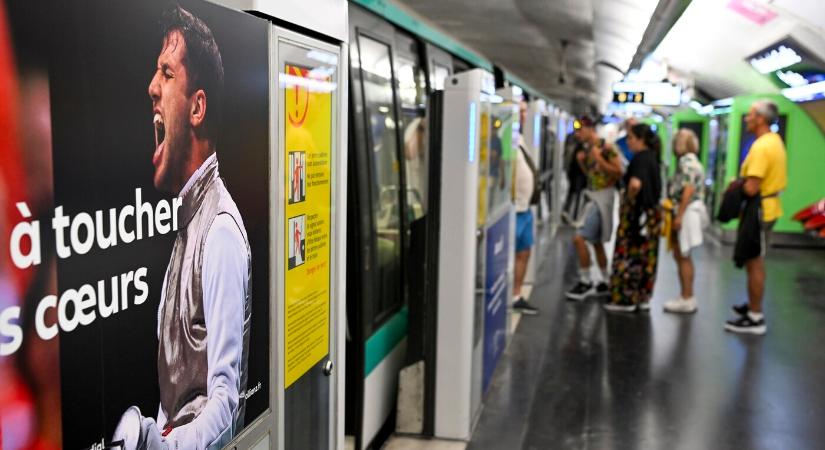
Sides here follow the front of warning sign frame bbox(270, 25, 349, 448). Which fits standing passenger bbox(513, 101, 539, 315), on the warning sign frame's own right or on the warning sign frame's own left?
on the warning sign frame's own left

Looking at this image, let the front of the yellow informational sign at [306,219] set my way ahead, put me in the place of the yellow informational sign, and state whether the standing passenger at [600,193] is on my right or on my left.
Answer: on my left

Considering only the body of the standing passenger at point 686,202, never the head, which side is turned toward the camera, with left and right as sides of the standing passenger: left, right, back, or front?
left

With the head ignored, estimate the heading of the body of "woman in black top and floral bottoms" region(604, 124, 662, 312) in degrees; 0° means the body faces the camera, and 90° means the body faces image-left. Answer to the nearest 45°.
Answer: approximately 90°

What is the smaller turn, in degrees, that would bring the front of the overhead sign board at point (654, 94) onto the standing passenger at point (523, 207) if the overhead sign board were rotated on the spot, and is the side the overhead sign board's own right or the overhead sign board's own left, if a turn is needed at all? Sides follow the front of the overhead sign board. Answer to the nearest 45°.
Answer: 0° — it already faces them

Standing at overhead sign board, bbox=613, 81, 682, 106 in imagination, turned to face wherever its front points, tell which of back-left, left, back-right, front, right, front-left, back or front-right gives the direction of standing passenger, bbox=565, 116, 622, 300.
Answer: front

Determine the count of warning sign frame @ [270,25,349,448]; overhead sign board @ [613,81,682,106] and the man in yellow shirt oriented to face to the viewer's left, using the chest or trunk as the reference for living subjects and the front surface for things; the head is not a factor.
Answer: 1

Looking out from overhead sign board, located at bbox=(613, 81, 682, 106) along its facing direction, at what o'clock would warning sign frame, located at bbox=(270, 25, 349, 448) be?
The warning sign frame is roughly at 12 o'clock from the overhead sign board.

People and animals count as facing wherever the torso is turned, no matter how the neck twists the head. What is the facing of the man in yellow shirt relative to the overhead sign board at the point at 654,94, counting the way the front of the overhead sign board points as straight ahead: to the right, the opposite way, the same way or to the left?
to the right

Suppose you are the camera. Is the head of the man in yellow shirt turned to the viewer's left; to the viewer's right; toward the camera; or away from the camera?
to the viewer's left

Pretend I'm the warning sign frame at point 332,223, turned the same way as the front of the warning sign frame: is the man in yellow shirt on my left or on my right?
on my left

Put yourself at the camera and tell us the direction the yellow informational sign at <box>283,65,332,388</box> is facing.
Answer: facing the viewer and to the right of the viewer

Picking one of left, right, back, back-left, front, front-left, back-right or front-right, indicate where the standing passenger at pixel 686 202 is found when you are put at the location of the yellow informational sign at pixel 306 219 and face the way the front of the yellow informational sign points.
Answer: left

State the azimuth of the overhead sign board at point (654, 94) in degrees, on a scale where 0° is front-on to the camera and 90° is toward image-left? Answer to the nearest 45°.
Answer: approximately 0°
